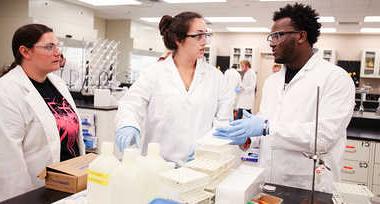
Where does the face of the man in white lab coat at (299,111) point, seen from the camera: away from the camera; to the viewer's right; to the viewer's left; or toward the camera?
to the viewer's left

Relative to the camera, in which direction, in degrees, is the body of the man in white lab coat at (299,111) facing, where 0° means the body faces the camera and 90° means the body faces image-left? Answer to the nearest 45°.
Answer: approximately 45°

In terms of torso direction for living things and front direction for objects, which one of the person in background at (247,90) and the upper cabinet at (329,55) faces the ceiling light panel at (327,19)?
the upper cabinet

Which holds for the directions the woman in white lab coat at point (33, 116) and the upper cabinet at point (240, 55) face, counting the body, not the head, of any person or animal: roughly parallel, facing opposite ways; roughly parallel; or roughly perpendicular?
roughly perpendicular

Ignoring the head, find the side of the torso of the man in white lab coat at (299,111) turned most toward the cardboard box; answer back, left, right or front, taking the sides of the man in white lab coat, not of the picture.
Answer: front

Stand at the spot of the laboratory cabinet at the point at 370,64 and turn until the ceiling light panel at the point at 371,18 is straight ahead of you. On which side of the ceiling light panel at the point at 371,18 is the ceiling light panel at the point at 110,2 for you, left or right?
right

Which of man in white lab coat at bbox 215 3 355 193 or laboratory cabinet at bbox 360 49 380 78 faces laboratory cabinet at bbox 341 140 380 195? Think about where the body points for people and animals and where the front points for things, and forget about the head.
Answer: laboratory cabinet at bbox 360 49 380 78

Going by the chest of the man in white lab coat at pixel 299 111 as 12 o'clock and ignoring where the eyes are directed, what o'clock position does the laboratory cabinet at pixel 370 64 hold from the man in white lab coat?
The laboratory cabinet is roughly at 5 o'clock from the man in white lab coat.

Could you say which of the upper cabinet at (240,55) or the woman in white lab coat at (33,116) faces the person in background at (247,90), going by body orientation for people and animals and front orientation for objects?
the upper cabinet

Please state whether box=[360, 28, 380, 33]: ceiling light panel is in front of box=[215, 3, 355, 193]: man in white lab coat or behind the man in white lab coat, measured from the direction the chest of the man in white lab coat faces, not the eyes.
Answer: behind

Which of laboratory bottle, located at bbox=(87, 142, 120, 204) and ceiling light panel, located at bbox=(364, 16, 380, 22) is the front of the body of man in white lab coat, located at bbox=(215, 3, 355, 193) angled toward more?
the laboratory bottle

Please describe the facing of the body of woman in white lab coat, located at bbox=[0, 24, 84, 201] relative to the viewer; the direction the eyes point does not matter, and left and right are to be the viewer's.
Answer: facing the viewer and to the right of the viewer

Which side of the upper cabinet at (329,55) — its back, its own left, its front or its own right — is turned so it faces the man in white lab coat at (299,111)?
front
